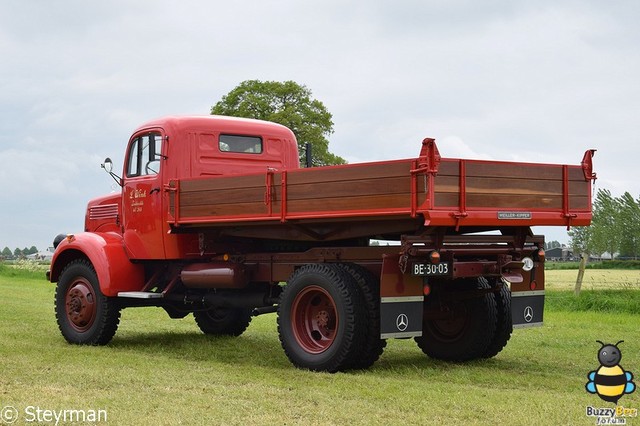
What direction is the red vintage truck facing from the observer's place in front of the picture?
facing away from the viewer and to the left of the viewer
